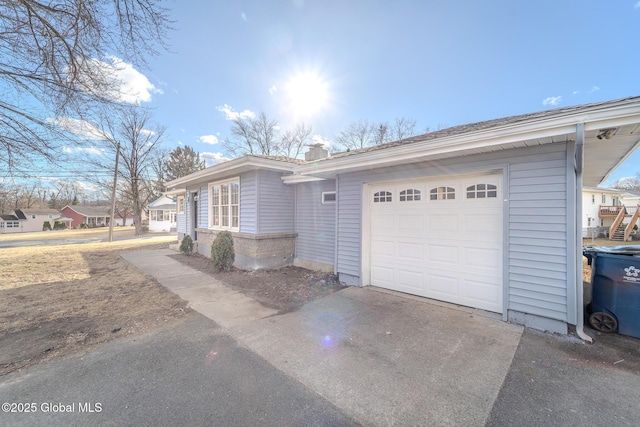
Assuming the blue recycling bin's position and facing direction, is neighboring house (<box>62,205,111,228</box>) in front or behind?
behind

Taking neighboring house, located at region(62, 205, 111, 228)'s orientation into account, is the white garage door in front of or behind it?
in front

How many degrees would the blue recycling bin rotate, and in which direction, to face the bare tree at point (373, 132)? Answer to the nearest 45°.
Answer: approximately 135° to its left

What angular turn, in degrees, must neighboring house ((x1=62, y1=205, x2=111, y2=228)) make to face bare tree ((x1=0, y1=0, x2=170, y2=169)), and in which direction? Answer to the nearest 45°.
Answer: approximately 45° to its right

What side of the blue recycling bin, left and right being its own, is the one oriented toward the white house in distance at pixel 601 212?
left

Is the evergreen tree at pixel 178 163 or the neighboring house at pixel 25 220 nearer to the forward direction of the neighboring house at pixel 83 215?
the evergreen tree

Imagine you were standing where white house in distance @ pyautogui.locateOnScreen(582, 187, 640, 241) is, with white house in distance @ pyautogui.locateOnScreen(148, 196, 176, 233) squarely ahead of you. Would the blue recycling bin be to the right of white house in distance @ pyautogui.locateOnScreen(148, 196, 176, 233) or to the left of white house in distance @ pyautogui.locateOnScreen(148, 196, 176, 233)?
left

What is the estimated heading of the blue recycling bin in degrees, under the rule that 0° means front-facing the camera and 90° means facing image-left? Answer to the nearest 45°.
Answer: approximately 270°

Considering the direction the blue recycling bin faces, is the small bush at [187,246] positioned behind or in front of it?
behind

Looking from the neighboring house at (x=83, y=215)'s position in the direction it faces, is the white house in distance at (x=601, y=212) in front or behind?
in front

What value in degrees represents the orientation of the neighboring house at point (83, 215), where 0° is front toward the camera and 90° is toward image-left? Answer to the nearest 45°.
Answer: approximately 315°
